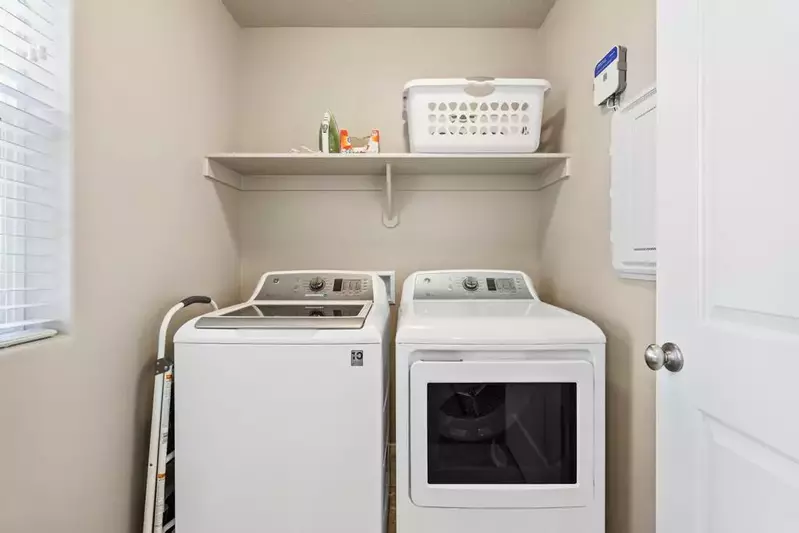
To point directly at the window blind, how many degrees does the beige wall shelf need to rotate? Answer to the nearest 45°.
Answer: approximately 45° to its right

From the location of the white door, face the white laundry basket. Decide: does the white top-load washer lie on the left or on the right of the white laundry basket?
left

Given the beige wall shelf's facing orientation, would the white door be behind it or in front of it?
in front

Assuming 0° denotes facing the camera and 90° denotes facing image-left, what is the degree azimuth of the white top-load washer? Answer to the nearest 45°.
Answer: approximately 0°

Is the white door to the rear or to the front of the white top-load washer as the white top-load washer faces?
to the front
